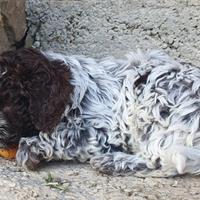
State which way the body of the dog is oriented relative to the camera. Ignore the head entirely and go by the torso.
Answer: to the viewer's left
